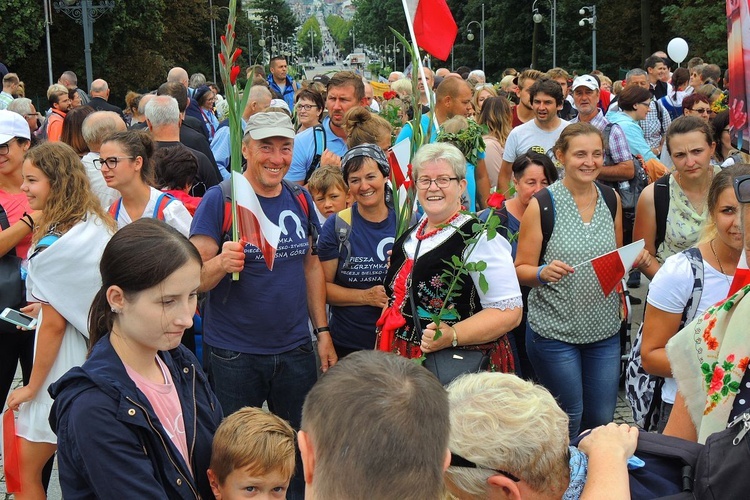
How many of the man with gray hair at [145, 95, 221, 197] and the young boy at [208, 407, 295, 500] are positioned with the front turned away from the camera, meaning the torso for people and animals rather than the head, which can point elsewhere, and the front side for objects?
1

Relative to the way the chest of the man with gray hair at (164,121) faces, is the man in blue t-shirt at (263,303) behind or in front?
behind

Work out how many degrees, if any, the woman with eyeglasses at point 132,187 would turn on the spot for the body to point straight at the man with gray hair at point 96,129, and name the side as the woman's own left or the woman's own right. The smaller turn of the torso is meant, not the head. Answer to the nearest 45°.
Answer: approximately 135° to the woman's own right

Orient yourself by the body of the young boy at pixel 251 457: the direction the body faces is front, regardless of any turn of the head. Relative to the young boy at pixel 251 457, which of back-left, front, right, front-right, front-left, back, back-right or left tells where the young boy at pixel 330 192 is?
back-left

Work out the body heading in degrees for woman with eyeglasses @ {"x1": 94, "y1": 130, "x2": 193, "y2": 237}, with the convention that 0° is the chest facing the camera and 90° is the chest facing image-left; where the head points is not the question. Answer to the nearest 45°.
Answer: approximately 45°

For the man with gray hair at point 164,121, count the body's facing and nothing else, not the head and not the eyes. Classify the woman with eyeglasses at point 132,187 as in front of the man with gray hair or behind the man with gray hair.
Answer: behind

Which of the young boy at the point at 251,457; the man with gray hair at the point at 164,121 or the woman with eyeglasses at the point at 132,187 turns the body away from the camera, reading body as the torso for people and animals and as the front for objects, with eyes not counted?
the man with gray hair

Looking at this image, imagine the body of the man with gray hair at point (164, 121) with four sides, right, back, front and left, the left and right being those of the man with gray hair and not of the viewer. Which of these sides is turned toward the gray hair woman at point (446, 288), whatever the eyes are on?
back

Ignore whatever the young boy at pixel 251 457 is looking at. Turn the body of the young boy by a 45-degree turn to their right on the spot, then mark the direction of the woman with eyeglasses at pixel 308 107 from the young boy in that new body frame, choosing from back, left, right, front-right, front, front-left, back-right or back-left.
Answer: back

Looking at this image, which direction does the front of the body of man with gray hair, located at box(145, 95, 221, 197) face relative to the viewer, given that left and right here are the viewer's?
facing away from the viewer
